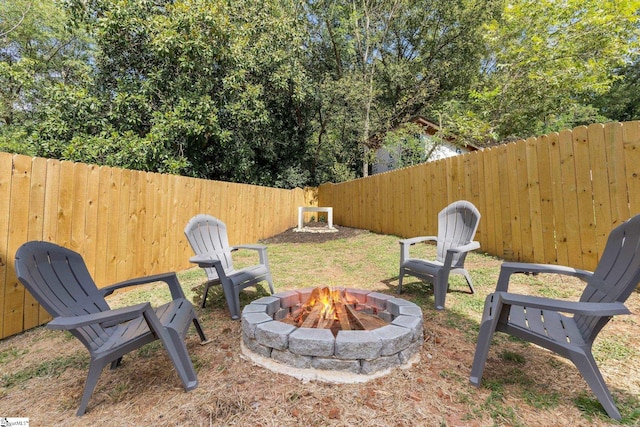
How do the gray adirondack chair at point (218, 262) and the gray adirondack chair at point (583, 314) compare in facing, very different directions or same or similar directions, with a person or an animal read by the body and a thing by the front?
very different directions

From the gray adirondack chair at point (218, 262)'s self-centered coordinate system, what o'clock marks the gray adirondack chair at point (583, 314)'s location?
the gray adirondack chair at point (583, 314) is roughly at 12 o'clock from the gray adirondack chair at point (218, 262).

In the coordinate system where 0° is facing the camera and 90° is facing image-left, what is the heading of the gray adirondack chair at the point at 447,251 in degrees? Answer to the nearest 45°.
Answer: approximately 45°

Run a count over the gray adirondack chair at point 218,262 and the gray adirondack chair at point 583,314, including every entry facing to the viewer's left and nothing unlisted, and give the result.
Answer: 1

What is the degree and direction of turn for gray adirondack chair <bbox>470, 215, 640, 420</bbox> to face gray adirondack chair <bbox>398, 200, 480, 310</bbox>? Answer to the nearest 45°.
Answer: approximately 45° to its right

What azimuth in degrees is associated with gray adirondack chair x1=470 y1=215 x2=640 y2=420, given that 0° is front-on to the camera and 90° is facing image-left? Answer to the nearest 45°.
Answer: approximately 90°

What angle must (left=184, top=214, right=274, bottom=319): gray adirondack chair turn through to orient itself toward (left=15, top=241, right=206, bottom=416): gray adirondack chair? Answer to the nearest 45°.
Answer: approximately 90° to its right
